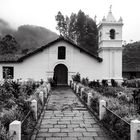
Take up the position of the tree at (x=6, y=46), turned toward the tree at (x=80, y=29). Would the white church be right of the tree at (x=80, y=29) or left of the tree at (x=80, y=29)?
right

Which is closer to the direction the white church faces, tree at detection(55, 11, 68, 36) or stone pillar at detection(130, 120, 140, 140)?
the stone pillar

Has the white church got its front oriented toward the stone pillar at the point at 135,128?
yes

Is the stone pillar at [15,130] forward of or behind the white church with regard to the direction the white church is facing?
forward

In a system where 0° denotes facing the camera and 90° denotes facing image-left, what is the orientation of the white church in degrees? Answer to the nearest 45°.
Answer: approximately 0°

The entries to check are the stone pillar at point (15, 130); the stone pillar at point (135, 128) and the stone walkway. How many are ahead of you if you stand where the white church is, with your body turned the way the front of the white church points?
3

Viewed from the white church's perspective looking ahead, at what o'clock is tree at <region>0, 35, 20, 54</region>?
The tree is roughly at 5 o'clock from the white church.

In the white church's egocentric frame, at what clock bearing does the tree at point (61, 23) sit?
The tree is roughly at 6 o'clock from the white church.
